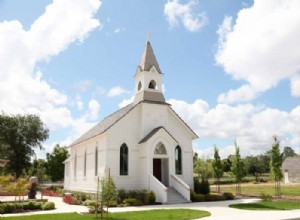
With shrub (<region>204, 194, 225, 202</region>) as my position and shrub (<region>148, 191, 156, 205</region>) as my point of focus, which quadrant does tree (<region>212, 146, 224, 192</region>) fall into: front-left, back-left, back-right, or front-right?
back-right

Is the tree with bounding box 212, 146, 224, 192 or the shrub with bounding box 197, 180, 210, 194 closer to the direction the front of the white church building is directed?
the shrub

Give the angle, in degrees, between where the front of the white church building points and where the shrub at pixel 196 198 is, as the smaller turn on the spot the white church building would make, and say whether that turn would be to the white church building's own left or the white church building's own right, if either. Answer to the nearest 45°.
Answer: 0° — it already faces it

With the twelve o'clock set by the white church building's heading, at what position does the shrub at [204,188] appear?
The shrub is roughly at 10 o'clock from the white church building.

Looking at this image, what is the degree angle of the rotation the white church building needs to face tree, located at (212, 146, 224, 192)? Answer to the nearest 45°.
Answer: approximately 90° to its left

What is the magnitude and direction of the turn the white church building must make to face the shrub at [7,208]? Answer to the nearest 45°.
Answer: approximately 90° to its right

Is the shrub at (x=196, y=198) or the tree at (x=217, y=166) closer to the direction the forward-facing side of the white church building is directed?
the shrub

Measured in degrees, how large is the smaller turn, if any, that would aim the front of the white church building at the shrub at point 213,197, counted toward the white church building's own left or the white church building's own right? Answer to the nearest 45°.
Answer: approximately 45° to the white church building's own left

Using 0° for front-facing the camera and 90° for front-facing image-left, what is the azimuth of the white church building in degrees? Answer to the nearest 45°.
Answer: approximately 315°

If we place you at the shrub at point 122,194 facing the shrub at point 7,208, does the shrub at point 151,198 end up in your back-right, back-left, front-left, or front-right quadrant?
back-left
